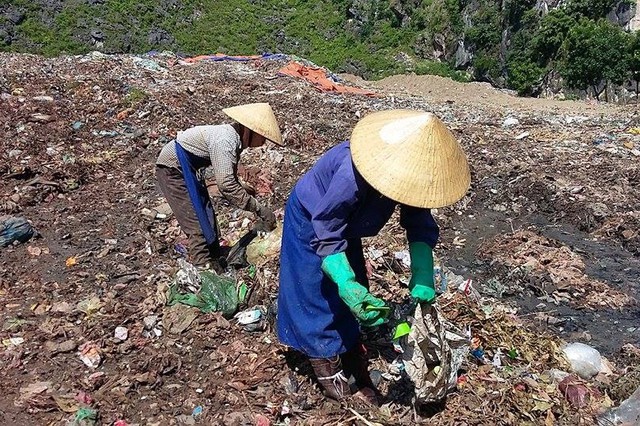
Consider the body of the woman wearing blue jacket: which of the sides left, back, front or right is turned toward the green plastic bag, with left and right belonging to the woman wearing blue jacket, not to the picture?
back

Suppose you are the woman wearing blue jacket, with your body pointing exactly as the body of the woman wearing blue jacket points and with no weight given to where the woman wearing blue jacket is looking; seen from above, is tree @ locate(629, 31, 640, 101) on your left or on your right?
on your left

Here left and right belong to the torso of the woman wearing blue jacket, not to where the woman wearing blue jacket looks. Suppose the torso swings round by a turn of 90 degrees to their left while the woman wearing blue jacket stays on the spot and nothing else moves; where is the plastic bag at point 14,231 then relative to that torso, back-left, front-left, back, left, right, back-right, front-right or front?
left

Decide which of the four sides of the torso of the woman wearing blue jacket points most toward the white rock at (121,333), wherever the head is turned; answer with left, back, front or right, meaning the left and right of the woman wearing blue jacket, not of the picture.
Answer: back

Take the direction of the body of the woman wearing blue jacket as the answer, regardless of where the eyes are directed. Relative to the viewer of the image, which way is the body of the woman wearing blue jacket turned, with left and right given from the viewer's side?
facing the viewer and to the right of the viewer

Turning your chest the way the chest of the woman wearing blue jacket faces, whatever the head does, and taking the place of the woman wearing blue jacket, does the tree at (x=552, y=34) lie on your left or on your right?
on your left

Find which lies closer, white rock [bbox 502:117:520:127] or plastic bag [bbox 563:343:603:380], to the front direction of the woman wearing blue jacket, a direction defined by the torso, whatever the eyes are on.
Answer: the plastic bag
